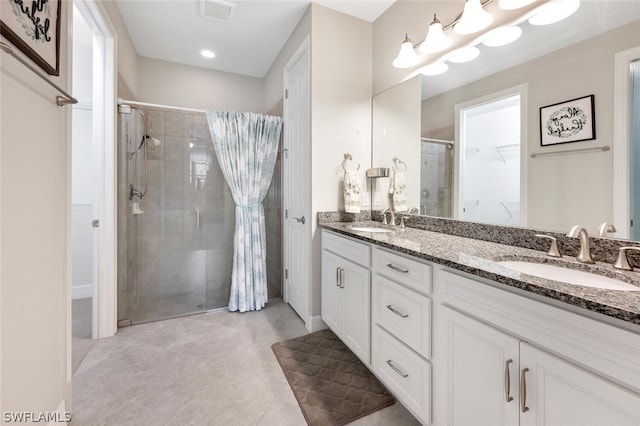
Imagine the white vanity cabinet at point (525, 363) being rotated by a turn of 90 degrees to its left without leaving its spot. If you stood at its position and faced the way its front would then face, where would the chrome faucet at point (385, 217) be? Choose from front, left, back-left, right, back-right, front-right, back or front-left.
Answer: back

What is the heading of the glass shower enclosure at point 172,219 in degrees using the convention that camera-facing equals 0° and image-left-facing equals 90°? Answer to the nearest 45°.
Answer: approximately 0°

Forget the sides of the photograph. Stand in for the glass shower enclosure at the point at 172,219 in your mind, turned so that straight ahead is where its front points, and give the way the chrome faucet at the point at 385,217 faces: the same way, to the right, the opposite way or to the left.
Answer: to the right

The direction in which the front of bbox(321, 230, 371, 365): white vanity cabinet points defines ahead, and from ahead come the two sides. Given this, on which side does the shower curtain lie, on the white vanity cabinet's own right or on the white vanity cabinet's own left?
on the white vanity cabinet's own right

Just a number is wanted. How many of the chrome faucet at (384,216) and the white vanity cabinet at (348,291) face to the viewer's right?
0

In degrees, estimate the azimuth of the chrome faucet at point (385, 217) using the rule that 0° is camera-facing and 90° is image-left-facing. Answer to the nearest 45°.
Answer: approximately 45°
